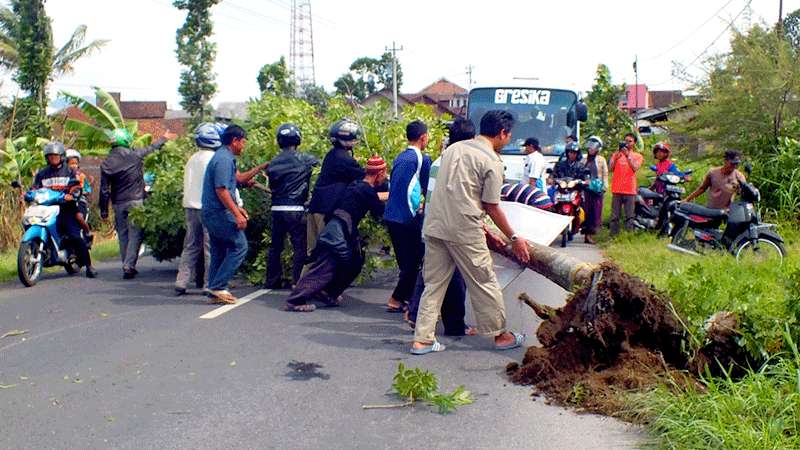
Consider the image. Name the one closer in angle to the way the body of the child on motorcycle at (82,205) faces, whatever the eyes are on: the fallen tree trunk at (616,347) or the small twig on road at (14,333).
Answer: the small twig on road

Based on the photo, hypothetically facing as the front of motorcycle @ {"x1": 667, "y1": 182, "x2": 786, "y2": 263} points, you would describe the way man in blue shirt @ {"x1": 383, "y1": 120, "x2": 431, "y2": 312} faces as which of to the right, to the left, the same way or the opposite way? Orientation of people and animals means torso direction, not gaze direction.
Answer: to the left

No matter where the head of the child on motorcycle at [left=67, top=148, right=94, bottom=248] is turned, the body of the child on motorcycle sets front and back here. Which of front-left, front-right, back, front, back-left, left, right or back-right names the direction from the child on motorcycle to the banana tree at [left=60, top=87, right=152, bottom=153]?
back-right

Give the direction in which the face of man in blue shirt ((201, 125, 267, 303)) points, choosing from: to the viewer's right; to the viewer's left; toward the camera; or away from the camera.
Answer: to the viewer's right

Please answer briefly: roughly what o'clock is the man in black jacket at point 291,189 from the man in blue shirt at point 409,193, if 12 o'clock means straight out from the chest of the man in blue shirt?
The man in black jacket is roughly at 9 o'clock from the man in blue shirt.

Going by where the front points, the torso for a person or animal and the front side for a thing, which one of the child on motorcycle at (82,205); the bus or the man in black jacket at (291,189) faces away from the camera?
the man in black jacket

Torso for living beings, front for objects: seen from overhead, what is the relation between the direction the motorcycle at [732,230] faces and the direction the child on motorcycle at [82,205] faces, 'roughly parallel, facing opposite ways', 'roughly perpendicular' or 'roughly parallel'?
roughly perpendicular

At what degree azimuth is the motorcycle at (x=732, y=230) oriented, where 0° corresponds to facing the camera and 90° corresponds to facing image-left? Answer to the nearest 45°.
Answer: approximately 270°

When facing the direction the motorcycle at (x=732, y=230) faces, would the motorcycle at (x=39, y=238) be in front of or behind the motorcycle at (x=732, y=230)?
behind

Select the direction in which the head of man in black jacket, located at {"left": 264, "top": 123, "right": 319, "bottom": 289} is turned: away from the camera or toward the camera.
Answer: away from the camera

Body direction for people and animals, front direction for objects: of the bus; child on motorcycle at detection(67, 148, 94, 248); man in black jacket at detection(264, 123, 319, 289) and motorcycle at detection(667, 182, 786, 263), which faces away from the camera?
the man in black jacket

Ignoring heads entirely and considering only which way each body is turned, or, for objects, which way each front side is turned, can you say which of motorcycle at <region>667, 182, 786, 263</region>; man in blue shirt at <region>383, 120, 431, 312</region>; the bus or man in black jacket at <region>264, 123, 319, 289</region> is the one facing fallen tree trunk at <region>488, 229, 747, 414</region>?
the bus

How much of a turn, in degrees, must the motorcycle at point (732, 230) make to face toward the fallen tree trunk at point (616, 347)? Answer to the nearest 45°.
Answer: approximately 90° to its right

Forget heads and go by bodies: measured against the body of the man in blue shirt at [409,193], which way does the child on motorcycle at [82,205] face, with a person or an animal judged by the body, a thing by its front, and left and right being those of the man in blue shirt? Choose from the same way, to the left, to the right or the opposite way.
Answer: the opposite way

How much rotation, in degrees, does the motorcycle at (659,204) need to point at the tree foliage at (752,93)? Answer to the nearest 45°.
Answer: approximately 90° to its left

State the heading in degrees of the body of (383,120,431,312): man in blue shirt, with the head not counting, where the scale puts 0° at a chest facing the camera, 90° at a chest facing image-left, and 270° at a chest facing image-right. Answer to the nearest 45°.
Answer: approximately 225°

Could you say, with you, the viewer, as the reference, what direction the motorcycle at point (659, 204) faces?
facing the viewer and to the right of the viewer

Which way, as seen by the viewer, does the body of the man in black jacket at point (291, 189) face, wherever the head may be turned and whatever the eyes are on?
away from the camera

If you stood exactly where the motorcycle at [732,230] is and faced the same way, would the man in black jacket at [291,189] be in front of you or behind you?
behind

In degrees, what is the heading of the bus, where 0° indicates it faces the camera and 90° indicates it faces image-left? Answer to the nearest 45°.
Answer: approximately 0°
